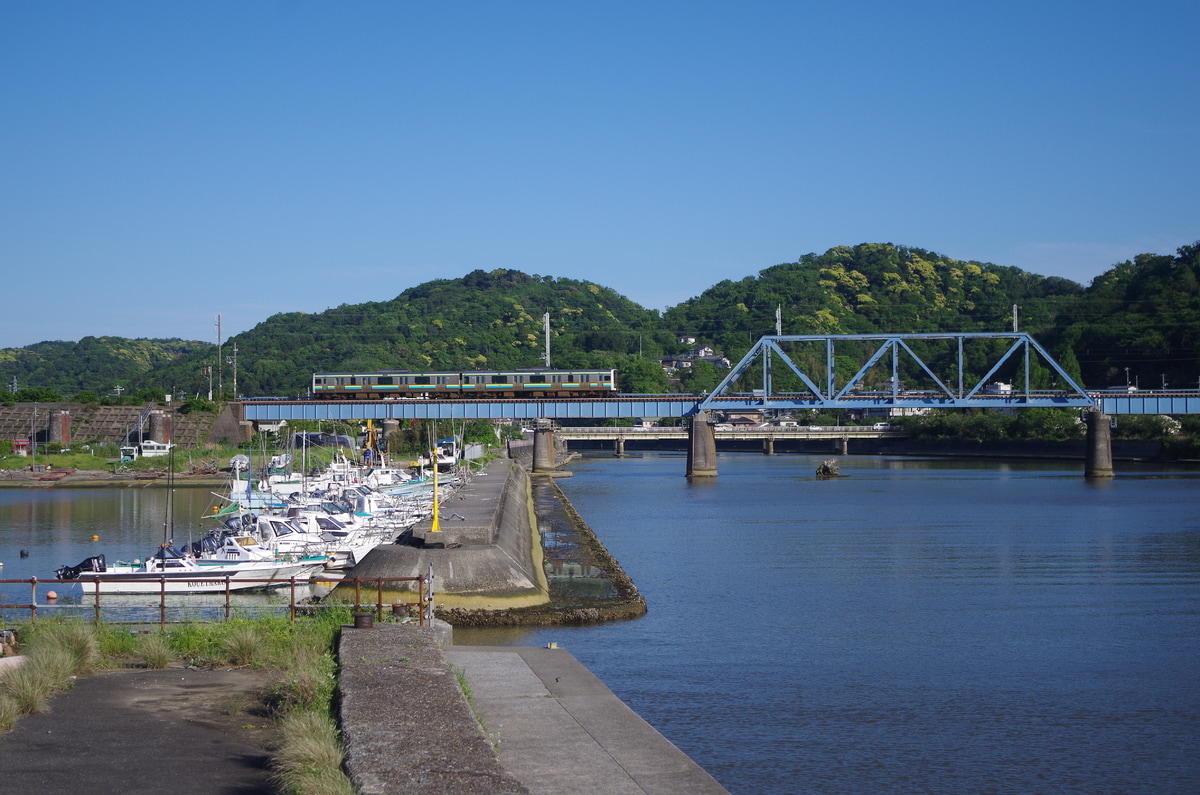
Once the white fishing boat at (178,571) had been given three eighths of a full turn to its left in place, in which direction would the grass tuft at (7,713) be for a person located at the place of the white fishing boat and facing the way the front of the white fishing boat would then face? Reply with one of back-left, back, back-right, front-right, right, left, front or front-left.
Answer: back-left

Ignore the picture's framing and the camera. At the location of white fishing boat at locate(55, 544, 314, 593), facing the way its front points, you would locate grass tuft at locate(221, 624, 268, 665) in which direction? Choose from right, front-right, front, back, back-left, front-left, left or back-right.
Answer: right

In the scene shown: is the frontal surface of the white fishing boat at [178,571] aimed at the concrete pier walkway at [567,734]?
no

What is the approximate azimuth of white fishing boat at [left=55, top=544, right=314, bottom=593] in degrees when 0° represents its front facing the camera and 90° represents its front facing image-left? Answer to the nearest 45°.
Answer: approximately 270°

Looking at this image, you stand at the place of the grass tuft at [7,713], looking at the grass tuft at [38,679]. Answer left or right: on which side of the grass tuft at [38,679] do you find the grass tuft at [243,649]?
right

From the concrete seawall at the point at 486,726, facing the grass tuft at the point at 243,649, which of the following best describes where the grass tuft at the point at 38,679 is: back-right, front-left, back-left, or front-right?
front-left

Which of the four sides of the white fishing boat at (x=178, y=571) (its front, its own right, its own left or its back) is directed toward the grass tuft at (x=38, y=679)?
right

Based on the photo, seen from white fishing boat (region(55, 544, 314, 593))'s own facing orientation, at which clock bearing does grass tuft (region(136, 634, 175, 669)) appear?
The grass tuft is roughly at 3 o'clock from the white fishing boat.

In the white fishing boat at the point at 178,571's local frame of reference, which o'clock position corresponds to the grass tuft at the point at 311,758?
The grass tuft is roughly at 3 o'clock from the white fishing boat.

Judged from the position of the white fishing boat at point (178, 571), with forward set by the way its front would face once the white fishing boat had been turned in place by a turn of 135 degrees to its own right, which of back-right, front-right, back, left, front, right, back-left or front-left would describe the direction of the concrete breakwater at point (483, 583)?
left

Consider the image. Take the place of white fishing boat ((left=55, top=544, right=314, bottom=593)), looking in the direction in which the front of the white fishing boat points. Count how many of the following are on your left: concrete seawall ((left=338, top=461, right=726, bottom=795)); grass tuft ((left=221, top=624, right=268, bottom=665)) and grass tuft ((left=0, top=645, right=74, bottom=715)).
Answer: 0
